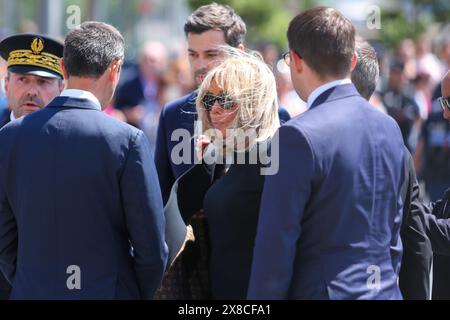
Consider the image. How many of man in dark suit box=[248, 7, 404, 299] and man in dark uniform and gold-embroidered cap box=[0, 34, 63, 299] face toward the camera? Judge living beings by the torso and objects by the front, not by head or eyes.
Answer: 1

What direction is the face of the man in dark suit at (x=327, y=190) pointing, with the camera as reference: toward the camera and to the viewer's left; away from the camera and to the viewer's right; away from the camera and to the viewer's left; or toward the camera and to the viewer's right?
away from the camera and to the viewer's left

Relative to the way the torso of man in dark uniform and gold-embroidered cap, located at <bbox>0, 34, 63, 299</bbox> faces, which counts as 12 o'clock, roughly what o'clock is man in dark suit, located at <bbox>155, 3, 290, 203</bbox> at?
man in dark suit, located at <bbox>155, 3, 290, 203</bbox> is roughly at 9 o'clock from man in dark uniform and gold-embroidered cap, located at <bbox>0, 34, 63, 299</bbox>.

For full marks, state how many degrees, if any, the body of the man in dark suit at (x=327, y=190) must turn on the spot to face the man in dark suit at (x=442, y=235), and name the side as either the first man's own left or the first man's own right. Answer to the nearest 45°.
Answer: approximately 90° to the first man's own right

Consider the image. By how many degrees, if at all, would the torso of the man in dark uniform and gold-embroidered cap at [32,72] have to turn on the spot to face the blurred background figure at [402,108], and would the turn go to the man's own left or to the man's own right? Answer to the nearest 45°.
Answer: approximately 135° to the man's own left

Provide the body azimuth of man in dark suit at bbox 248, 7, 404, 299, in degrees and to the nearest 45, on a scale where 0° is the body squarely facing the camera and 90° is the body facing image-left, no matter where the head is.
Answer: approximately 135°

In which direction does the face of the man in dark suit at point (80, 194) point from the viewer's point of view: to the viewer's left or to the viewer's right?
to the viewer's right

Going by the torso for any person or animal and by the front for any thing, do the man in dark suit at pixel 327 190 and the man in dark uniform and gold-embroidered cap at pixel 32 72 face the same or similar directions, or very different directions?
very different directions

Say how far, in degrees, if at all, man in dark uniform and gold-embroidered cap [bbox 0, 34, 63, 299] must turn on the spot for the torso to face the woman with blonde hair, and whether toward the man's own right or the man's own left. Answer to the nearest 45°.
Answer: approximately 45° to the man's own left
